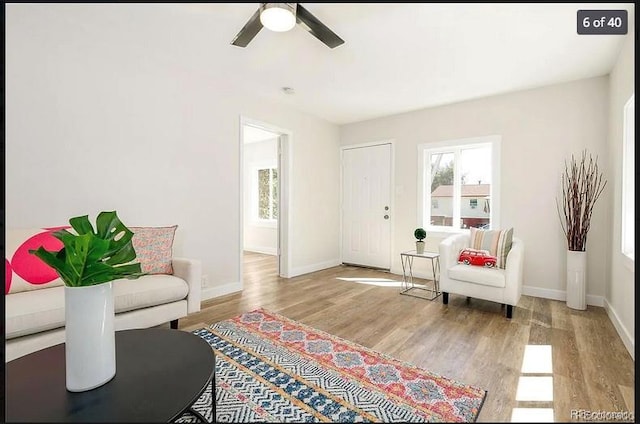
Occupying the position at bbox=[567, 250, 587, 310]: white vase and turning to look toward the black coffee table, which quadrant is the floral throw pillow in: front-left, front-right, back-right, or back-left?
front-right

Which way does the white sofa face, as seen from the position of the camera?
facing the viewer and to the right of the viewer

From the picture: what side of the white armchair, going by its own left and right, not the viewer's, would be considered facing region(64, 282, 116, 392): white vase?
front

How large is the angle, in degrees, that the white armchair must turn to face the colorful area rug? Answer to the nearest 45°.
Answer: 0° — it already faces it

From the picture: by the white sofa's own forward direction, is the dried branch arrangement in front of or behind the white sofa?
in front

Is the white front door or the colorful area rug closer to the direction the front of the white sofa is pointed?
the colorful area rug

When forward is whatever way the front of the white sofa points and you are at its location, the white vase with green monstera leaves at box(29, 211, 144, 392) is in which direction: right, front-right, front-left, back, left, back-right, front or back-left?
front-right

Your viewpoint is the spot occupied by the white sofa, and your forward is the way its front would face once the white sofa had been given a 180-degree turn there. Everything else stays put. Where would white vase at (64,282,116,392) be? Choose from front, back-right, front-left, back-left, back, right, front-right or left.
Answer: back-left

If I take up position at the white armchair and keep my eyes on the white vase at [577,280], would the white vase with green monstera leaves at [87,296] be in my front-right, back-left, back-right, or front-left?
back-right

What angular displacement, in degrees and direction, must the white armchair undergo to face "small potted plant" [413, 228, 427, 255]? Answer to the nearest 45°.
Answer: approximately 90° to its right

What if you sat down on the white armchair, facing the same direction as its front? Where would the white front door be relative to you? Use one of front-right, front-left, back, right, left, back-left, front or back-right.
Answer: right

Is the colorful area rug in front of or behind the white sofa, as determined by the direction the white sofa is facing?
in front

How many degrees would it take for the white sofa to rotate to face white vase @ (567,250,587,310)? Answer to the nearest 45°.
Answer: approximately 45° to its left

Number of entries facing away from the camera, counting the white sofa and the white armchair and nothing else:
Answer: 0

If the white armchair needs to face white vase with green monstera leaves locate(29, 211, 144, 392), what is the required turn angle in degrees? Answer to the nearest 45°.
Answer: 0° — it already faces it

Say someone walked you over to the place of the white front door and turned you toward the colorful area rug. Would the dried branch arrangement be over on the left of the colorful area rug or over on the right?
left
